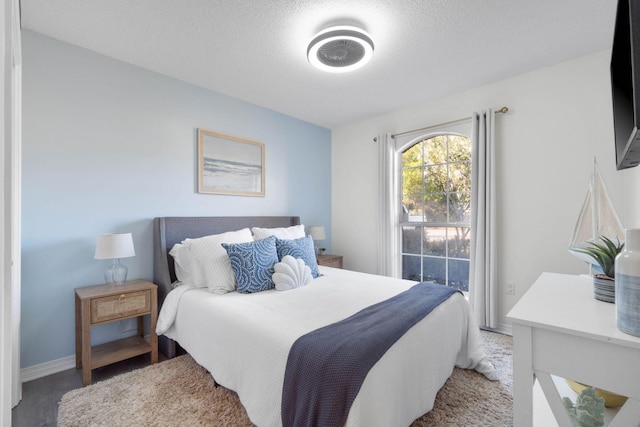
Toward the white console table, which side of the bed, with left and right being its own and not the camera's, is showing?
front

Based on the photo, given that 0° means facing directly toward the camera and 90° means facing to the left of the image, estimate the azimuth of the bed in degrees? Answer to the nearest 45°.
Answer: approximately 315°

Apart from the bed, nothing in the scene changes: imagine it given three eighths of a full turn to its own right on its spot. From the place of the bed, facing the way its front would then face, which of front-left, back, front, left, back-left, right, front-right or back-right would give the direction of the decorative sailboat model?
back

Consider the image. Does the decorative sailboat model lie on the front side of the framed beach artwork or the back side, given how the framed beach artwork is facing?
on the front side

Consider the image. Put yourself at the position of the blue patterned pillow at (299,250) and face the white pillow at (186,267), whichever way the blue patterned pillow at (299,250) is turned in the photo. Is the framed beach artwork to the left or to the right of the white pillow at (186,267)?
right

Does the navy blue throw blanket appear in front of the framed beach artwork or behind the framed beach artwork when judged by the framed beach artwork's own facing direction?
in front

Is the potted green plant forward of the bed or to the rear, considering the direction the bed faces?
forward

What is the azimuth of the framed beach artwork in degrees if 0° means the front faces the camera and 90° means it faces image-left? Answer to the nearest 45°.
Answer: approximately 315°

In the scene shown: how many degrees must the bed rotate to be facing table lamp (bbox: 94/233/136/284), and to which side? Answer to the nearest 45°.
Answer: approximately 135° to its right
